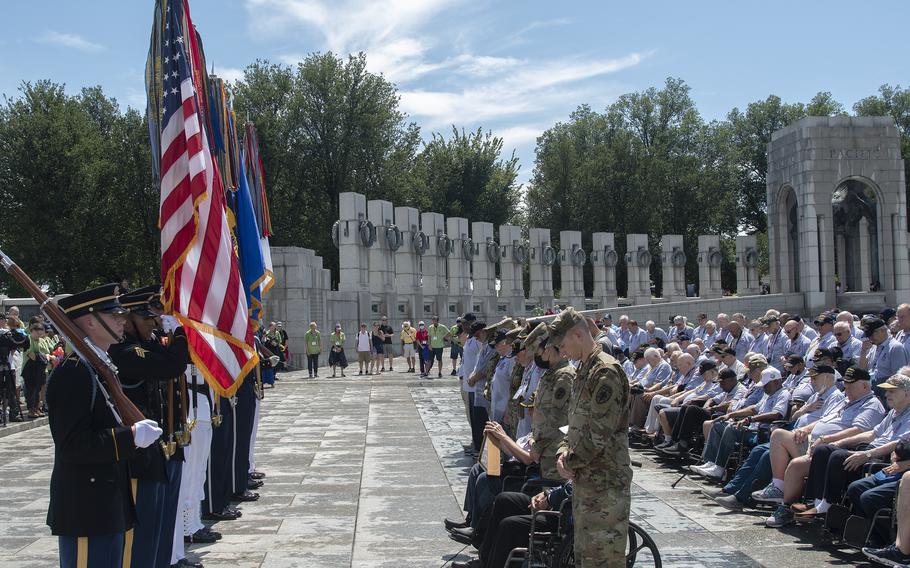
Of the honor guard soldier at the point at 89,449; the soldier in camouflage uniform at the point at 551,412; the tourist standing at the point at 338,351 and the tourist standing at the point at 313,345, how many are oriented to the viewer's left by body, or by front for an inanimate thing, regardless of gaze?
1

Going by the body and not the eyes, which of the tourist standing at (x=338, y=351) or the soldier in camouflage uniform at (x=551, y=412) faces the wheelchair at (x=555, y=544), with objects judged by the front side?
the tourist standing

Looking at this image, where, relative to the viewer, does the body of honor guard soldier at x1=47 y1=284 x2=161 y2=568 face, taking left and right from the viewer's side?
facing to the right of the viewer

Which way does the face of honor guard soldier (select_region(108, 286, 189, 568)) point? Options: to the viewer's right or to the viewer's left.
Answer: to the viewer's right

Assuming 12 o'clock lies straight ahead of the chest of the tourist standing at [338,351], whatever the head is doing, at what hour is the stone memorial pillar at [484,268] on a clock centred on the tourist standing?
The stone memorial pillar is roughly at 7 o'clock from the tourist standing.

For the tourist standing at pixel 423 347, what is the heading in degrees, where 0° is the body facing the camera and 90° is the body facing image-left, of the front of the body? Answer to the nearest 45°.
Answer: approximately 0°

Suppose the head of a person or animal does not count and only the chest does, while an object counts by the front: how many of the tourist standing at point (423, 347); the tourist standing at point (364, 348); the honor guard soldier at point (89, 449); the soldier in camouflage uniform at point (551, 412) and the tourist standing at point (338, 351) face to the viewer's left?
1

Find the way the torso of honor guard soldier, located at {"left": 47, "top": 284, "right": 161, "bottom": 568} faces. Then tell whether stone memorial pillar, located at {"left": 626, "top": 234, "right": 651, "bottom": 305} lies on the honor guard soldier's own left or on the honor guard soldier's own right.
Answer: on the honor guard soldier's own left

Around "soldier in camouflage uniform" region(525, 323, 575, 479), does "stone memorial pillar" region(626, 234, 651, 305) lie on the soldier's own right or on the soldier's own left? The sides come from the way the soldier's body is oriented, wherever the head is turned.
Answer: on the soldier's own right

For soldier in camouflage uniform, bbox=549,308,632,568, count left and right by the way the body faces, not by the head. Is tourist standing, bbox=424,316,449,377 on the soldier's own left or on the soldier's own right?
on the soldier's own right

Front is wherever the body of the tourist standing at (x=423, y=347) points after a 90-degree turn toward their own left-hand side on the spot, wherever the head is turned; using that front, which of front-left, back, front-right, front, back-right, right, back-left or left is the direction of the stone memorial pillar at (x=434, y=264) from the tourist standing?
left

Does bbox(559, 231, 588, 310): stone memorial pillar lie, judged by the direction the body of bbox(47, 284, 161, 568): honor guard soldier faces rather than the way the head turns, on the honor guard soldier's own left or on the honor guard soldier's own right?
on the honor guard soldier's own left

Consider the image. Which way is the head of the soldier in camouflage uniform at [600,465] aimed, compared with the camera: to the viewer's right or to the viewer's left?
to the viewer's left

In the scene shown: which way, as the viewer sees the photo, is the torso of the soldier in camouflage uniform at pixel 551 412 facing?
to the viewer's left

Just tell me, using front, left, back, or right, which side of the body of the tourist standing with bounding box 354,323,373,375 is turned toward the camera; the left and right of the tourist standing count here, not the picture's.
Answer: front

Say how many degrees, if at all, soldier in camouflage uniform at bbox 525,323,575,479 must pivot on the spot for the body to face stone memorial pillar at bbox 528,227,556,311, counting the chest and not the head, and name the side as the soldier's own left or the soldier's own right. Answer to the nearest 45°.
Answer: approximately 90° to the soldier's own right

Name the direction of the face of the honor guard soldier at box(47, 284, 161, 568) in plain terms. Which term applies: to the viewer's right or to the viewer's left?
to the viewer's right

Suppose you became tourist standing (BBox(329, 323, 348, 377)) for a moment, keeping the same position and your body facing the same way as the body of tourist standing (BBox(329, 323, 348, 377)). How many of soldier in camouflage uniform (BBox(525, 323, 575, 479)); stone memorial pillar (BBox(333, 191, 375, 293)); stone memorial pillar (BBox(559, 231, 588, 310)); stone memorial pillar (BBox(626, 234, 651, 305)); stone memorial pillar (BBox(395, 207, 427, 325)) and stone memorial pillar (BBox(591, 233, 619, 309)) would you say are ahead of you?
1

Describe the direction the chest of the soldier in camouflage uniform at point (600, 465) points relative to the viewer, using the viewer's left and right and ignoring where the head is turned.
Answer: facing to the left of the viewer
